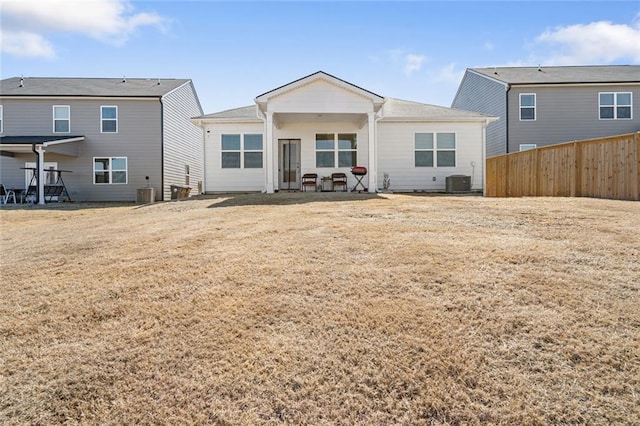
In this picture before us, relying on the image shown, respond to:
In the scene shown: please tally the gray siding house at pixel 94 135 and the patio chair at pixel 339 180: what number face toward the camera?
1

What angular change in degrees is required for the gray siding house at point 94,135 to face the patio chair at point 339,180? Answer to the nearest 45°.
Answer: approximately 135° to its right

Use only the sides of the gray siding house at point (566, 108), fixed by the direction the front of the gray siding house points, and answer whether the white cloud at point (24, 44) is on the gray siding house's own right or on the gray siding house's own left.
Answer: on the gray siding house's own left

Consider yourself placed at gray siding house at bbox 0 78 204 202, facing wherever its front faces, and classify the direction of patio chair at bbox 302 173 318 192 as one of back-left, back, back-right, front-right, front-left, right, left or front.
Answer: back-right

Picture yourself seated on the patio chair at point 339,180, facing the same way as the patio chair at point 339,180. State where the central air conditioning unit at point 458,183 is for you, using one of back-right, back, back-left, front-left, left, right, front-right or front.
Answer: left

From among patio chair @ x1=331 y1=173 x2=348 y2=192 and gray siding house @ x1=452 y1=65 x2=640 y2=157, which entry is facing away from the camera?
the gray siding house

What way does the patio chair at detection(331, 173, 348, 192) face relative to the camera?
toward the camera

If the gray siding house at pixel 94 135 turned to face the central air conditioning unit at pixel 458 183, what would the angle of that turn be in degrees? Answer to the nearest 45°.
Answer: approximately 135° to its right

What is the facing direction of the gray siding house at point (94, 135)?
away from the camera

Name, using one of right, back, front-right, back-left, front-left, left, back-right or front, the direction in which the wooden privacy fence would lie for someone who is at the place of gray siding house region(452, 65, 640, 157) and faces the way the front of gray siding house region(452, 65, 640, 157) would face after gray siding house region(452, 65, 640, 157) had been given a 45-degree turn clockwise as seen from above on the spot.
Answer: back-right

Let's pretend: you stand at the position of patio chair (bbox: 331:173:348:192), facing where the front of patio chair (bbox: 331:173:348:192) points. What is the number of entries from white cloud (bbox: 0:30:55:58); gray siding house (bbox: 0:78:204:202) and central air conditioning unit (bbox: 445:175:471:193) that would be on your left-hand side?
1

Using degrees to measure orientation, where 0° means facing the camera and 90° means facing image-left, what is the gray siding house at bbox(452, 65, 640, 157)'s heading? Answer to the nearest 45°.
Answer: approximately 180°

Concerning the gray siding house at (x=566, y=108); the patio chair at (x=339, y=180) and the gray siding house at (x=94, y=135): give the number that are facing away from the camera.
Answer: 2
